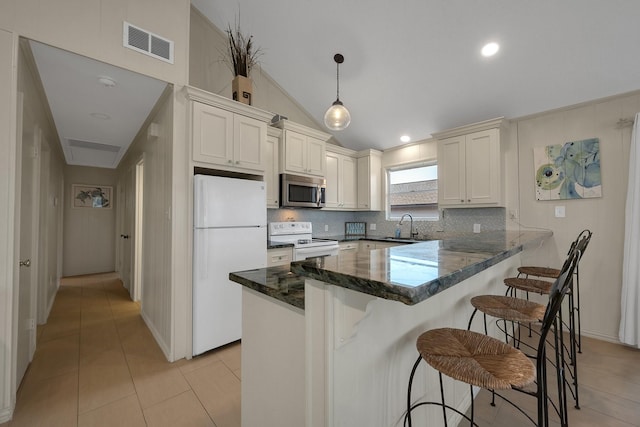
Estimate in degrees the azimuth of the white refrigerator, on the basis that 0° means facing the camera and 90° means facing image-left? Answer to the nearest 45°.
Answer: approximately 315°

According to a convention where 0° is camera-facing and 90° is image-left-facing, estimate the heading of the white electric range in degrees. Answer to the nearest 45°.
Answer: approximately 315°

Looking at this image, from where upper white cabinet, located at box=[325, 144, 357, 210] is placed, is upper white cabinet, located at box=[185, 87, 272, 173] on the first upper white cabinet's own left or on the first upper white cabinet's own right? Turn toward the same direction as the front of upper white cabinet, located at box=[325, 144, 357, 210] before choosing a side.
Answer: on the first upper white cabinet's own right

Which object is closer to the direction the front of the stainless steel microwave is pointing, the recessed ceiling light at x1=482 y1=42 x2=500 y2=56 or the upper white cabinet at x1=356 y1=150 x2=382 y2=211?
the recessed ceiling light

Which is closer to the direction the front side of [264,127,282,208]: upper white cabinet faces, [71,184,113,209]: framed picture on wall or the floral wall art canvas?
the floral wall art canvas

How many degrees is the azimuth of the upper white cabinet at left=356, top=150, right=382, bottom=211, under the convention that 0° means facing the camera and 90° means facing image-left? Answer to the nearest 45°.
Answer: approximately 45°

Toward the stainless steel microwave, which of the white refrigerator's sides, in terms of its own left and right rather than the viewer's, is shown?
left

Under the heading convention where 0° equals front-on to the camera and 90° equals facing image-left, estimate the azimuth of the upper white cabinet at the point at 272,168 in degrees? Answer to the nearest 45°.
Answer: approximately 315°

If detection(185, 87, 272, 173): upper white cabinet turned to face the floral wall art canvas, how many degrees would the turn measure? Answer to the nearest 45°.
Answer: approximately 45° to its left
